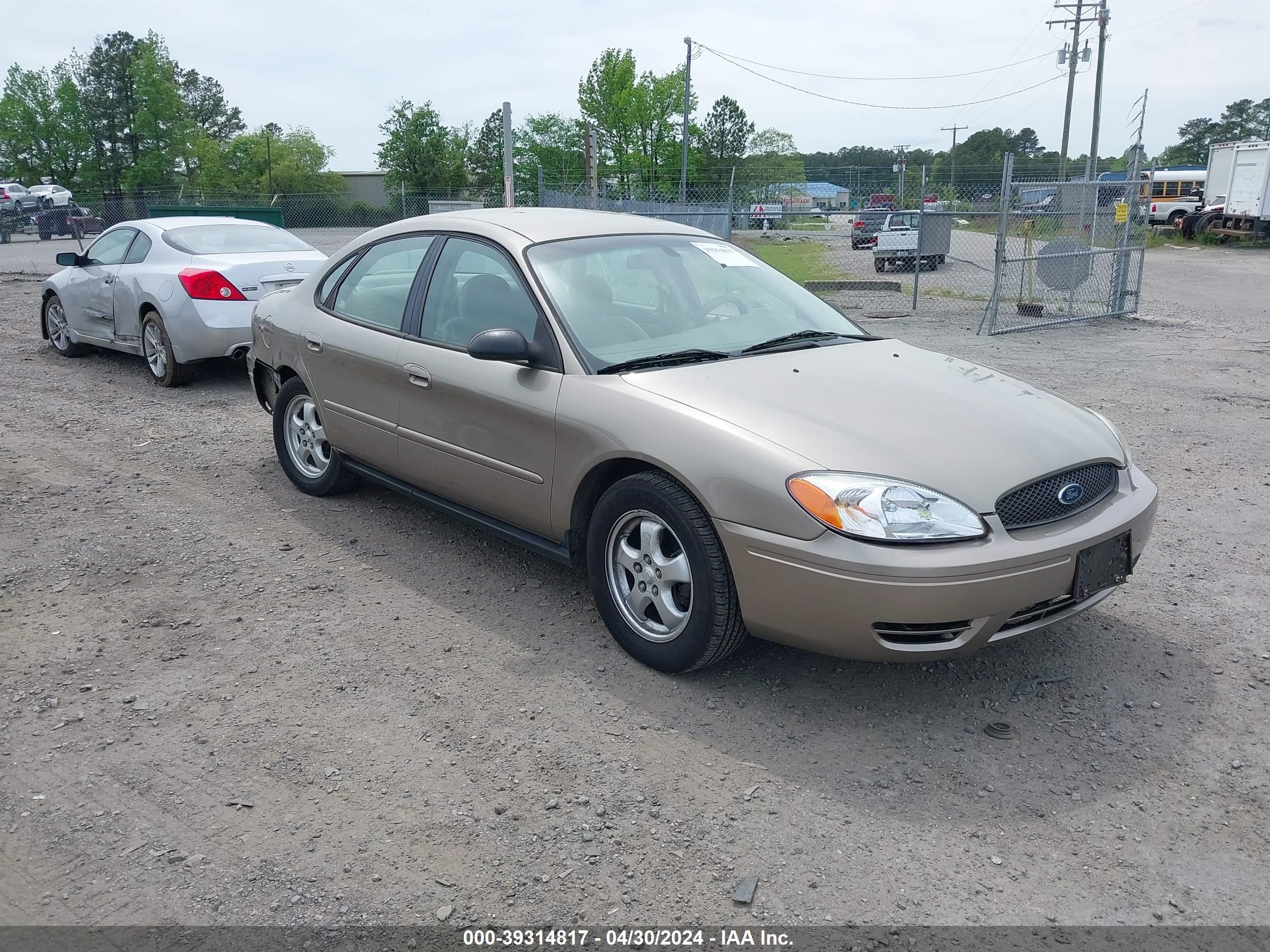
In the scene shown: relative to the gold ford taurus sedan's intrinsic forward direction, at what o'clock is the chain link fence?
The chain link fence is roughly at 8 o'clock from the gold ford taurus sedan.

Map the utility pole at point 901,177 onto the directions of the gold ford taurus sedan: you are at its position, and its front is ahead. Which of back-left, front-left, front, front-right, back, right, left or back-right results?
back-left

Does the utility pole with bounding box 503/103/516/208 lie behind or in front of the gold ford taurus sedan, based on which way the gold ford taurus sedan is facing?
behind

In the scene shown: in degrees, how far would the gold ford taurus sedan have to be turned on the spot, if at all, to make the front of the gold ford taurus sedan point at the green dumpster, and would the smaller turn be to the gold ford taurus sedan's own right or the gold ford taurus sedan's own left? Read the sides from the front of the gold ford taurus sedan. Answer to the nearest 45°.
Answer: approximately 180°

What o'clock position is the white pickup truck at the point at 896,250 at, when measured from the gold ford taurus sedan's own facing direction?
The white pickup truck is roughly at 8 o'clock from the gold ford taurus sedan.

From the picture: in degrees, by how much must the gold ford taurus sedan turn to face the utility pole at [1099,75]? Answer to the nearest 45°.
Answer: approximately 135° to its left

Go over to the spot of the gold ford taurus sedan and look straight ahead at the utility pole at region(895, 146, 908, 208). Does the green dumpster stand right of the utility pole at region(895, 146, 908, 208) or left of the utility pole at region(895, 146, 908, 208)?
left

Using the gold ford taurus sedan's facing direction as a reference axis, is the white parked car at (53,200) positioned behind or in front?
behind

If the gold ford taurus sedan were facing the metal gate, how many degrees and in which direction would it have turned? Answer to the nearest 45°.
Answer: approximately 90° to its left

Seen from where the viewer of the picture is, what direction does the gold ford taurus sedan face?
facing the viewer and to the right of the viewer
